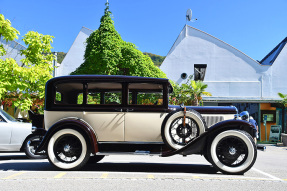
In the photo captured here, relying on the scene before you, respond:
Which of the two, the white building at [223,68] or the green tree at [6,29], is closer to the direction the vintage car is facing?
the white building

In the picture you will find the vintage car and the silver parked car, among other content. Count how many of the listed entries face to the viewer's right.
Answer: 2

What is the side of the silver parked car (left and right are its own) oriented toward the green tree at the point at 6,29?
left

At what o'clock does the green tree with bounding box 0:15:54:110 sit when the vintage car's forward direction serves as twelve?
The green tree is roughly at 8 o'clock from the vintage car.

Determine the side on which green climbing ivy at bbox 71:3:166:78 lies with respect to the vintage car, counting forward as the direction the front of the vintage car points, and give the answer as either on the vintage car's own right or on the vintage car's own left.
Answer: on the vintage car's own left

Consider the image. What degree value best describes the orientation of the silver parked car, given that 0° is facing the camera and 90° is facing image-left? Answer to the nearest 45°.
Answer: approximately 270°

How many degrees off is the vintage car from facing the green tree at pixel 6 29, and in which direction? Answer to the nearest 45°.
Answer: approximately 135° to its left

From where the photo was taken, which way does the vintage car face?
to the viewer's right

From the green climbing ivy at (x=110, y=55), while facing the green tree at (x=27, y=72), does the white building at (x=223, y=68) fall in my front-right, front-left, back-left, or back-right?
back-left

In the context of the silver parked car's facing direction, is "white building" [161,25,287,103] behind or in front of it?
in front

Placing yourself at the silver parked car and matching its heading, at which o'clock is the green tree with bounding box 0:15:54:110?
The green tree is roughly at 9 o'clock from the silver parked car.
